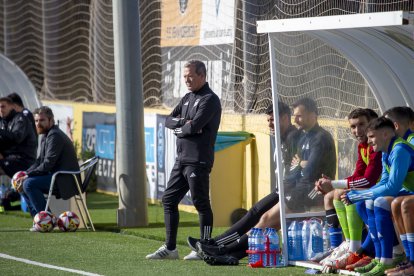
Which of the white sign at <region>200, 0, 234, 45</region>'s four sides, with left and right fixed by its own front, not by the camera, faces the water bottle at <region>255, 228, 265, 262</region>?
front

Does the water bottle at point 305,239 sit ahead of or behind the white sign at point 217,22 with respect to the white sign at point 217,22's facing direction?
ahead

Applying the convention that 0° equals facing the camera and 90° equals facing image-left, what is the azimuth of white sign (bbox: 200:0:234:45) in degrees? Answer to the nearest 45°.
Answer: approximately 0°

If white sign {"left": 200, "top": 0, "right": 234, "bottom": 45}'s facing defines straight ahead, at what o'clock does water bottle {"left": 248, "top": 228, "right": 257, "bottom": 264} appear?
The water bottle is roughly at 12 o'clock from the white sign.

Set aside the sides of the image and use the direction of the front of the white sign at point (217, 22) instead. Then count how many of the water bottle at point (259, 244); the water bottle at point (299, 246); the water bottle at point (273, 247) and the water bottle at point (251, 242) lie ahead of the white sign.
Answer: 4
